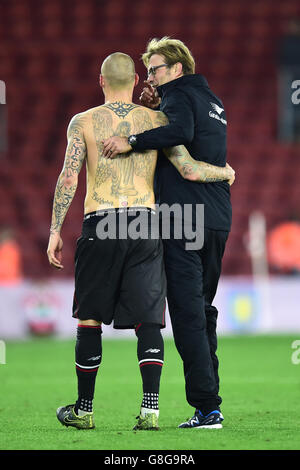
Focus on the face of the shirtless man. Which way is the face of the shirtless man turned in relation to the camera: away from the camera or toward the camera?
away from the camera

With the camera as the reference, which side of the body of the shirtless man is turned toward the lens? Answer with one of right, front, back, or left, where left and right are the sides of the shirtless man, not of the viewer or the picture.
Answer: back
